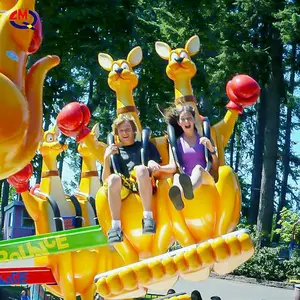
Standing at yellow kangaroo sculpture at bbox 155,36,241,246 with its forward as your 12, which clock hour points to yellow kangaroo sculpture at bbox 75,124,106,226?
yellow kangaroo sculpture at bbox 75,124,106,226 is roughly at 5 o'clock from yellow kangaroo sculpture at bbox 155,36,241,246.

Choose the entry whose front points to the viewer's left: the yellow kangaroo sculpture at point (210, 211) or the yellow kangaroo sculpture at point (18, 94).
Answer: the yellow kangaroo sculpture at point (18, 94)

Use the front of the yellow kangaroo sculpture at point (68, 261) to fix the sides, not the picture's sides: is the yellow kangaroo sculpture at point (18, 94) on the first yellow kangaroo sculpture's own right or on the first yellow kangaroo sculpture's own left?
on the first yellow kangaroo sculpture's own right

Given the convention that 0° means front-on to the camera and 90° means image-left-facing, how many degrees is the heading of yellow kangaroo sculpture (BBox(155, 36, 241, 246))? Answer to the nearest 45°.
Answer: approximately 0°

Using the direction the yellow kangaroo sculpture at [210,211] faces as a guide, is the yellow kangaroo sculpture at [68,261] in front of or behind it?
behind

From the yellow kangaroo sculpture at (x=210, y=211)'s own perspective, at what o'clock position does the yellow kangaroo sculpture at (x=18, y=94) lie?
the yellow kangaroo sculpture at (x=18, y=94) is roughly at 1 o'clock from the yellow kangaroo sculpture at (x=210, y=211).

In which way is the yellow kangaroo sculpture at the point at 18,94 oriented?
to the viewer's left
